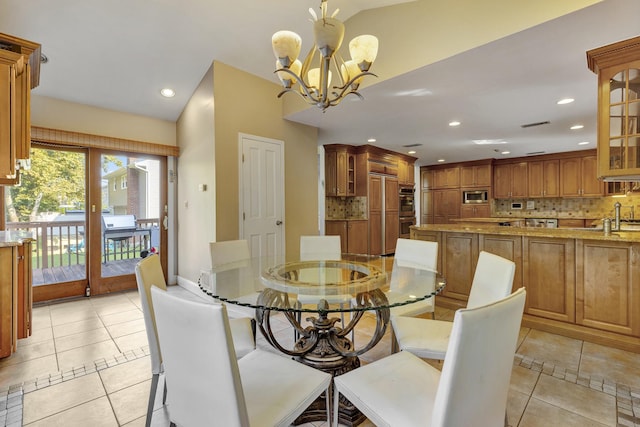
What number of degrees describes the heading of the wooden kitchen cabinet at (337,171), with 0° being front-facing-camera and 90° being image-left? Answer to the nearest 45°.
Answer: approximately 315°

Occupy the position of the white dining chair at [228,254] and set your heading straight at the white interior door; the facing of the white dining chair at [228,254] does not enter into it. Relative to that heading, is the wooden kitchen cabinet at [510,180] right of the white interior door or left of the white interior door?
right

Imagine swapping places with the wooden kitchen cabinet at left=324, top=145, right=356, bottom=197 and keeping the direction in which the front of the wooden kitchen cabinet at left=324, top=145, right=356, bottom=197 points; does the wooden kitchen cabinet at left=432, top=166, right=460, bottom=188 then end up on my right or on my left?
on my left

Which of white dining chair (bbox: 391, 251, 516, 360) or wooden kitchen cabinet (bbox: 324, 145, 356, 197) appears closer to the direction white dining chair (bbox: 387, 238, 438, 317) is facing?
the white dining chair

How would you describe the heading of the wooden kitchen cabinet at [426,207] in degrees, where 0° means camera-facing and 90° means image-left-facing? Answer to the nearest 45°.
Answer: approximately 0°

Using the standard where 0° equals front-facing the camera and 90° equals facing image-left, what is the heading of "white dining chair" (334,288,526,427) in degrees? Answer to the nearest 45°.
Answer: approximately 135°

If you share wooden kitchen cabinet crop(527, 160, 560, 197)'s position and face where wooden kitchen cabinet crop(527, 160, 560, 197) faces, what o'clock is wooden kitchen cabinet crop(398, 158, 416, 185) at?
wooden kitchen cabinet crop(398, 158, 416, 185) is roughly at 2 o'clock from wooden kitchen cabinet crop(527, 160, 560, 197).

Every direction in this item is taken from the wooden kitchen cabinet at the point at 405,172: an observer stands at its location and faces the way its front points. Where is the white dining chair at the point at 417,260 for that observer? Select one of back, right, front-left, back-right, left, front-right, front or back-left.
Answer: front-right

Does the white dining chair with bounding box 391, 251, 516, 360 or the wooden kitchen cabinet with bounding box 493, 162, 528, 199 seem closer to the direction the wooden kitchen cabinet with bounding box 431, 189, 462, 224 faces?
the white dining chair

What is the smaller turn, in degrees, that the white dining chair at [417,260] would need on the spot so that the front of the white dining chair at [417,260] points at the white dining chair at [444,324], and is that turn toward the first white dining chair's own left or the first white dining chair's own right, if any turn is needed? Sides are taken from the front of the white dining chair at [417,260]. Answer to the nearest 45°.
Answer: approximately 45° to the first white dining chair's own left

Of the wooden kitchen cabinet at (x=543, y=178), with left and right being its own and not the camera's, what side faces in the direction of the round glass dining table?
front

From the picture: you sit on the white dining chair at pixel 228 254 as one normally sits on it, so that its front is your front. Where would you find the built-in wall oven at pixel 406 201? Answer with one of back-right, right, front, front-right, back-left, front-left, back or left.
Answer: left

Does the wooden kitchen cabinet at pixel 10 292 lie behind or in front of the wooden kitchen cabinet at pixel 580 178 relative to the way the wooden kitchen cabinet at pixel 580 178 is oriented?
in front
